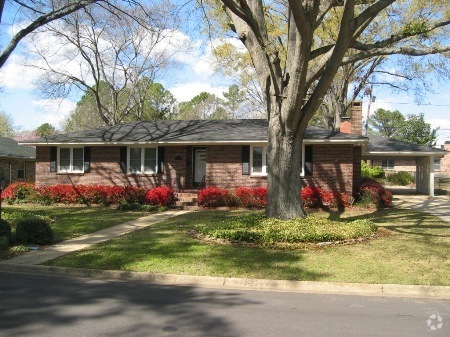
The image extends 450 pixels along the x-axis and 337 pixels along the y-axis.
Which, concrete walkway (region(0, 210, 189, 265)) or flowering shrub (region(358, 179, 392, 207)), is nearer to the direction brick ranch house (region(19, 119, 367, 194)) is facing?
the concrete walkway

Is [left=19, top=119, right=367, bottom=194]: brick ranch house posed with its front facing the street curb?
yes

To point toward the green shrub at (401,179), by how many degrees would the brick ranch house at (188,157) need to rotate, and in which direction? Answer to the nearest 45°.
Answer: approximately 135° to its left

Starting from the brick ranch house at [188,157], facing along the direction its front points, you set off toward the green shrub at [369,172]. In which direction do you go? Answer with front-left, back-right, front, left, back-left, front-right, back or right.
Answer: back-left

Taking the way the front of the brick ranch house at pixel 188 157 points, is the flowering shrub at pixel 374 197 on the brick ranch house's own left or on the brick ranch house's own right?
on the brick ranch house's own left

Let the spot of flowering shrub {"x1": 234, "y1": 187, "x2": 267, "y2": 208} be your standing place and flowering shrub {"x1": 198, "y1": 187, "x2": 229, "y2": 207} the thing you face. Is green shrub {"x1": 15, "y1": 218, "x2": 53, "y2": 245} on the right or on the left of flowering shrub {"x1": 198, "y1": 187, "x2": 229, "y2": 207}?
left

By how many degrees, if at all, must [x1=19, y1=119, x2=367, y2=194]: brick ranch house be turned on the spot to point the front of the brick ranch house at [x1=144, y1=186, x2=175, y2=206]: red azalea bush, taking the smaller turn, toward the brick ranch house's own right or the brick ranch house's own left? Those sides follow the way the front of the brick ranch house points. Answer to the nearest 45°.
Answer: approximately 45° to the brick ranch house's own right

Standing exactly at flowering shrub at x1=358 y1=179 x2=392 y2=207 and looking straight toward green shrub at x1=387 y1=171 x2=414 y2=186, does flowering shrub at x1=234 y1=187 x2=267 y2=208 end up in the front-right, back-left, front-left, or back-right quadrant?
back-left

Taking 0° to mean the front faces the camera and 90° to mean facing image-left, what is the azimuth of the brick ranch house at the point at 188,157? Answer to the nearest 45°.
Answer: approximately 0°

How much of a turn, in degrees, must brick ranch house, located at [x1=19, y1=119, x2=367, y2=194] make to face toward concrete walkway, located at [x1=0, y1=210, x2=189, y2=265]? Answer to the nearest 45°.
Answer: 0° — it already faces it
